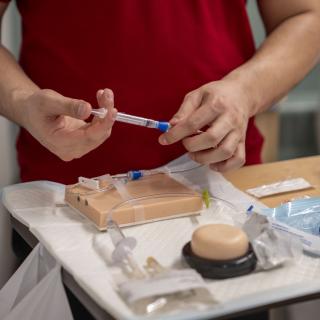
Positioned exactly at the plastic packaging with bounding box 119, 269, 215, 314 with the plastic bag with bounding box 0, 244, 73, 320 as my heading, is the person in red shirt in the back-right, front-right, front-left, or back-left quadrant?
front-right

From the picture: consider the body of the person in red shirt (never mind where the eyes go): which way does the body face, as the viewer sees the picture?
toward the camera

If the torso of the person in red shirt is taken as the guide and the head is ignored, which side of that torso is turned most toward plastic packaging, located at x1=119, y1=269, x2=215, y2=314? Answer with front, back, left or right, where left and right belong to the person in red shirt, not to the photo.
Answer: front
